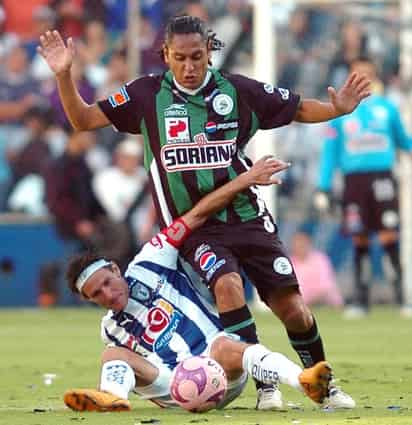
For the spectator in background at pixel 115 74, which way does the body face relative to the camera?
toward the camera

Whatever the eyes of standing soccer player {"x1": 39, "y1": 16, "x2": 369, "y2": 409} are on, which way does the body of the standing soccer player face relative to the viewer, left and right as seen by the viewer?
facing the viewer

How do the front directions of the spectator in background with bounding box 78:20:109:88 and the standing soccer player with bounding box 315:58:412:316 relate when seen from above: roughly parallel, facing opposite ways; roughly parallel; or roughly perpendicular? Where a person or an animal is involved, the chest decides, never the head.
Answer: roughly parallel

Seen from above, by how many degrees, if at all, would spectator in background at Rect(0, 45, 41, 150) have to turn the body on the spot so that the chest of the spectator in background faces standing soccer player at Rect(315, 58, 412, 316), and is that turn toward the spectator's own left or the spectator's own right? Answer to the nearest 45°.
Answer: approximately 45° to the spectator's own left

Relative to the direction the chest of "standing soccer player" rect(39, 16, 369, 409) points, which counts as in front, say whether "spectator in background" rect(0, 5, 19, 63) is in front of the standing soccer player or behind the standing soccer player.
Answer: behind

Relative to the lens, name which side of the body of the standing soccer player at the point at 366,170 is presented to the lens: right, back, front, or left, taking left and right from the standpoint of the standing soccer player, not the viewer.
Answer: front

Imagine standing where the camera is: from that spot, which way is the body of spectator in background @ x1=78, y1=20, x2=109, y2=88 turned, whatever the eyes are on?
toward the camera

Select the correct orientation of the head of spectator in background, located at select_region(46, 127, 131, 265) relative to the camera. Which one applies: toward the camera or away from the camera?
toward the camera

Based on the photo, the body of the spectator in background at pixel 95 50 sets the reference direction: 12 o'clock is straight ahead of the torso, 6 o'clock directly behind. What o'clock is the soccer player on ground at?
The soccer player on ground is roughly at 12 o'clock from the spectator in background.

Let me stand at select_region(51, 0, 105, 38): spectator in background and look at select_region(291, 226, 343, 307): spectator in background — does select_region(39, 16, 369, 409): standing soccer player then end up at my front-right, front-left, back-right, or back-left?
front-right

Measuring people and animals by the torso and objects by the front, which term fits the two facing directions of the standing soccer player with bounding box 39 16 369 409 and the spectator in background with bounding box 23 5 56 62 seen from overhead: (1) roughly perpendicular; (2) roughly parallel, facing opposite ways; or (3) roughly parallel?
roughly parallel

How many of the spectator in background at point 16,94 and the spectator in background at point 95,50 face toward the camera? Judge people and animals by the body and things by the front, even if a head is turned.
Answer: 2

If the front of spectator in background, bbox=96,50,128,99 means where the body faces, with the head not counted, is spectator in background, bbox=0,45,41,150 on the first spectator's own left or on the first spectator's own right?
on the first spectator's own right
